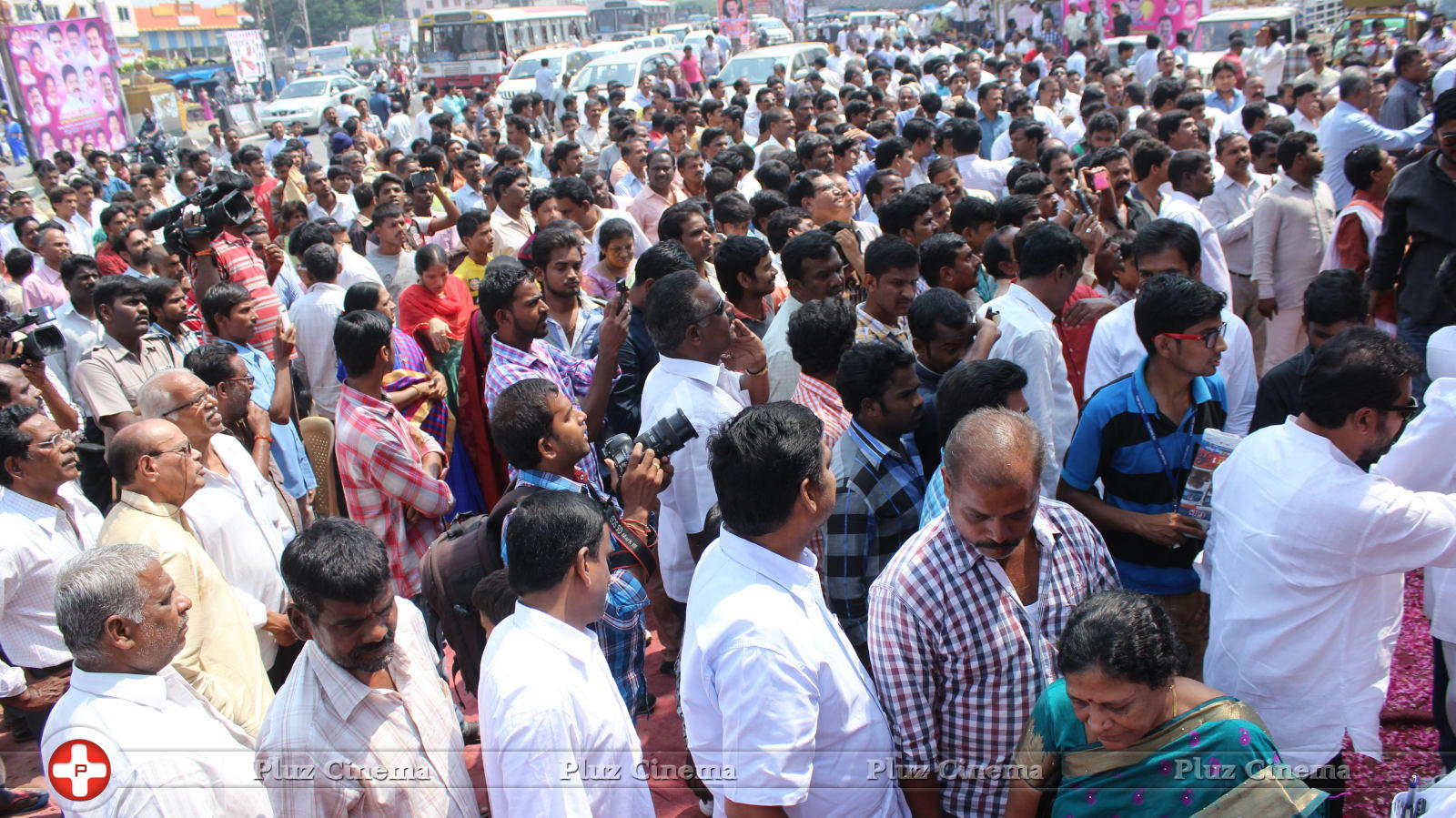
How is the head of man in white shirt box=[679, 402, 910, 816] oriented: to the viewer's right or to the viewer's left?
to the viewer's right

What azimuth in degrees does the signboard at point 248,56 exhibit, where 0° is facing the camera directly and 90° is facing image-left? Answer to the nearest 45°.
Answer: approximately 0°

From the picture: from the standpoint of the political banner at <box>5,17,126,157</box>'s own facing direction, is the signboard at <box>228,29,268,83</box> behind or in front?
behind

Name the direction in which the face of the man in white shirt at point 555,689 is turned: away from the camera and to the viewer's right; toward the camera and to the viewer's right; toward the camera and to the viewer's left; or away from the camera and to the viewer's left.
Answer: away from the camera and to the viewer's right

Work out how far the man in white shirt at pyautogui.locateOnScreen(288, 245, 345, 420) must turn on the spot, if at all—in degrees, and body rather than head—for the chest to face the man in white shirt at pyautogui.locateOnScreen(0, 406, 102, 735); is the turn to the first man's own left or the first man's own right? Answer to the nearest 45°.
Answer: approximately 135° to the first man's own left

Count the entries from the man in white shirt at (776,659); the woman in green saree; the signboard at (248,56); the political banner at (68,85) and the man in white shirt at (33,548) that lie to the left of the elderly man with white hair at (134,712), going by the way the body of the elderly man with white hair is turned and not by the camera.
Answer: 3

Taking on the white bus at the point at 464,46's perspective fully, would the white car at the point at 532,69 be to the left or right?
on its left
